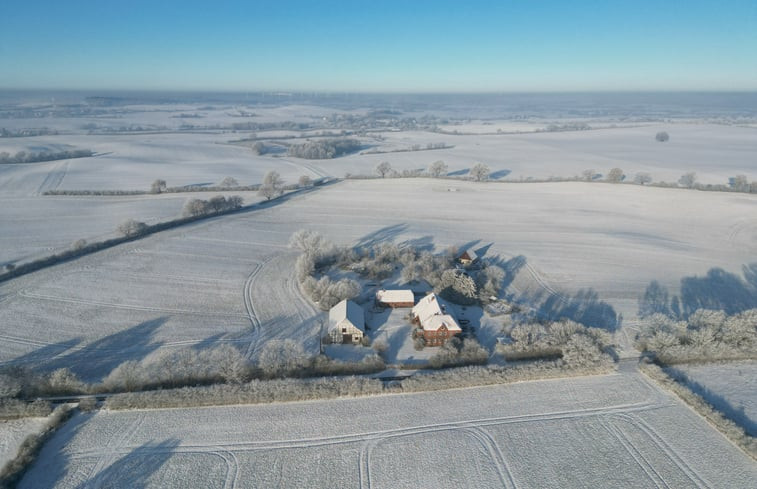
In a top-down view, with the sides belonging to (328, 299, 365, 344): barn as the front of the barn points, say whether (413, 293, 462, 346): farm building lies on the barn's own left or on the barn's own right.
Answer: on the barn's own left

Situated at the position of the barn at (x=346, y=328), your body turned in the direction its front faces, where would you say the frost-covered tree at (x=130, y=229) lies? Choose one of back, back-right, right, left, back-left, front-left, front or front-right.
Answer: back-right

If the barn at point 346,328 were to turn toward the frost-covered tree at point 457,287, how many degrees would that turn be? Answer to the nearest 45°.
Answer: approximately 135° to its left

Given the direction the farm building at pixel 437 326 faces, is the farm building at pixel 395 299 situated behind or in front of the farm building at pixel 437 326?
behind

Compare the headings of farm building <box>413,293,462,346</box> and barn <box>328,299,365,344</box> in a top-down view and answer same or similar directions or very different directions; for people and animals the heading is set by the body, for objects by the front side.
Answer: same or similar directions

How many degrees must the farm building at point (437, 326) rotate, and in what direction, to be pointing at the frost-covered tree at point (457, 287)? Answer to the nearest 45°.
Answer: approximately 180°

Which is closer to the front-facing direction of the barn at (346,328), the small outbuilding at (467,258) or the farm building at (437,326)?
the farm building

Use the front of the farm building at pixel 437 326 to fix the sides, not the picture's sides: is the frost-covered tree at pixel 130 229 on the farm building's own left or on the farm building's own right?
on the farm building's own right

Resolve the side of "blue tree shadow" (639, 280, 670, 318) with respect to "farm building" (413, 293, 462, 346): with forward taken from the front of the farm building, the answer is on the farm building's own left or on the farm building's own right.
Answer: on the farm building's own left

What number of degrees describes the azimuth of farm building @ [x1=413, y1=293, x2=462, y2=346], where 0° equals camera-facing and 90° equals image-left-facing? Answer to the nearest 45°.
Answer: approximately 0°

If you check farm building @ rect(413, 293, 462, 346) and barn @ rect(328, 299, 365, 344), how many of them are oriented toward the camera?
2

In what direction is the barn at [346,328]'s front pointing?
toward the camera
